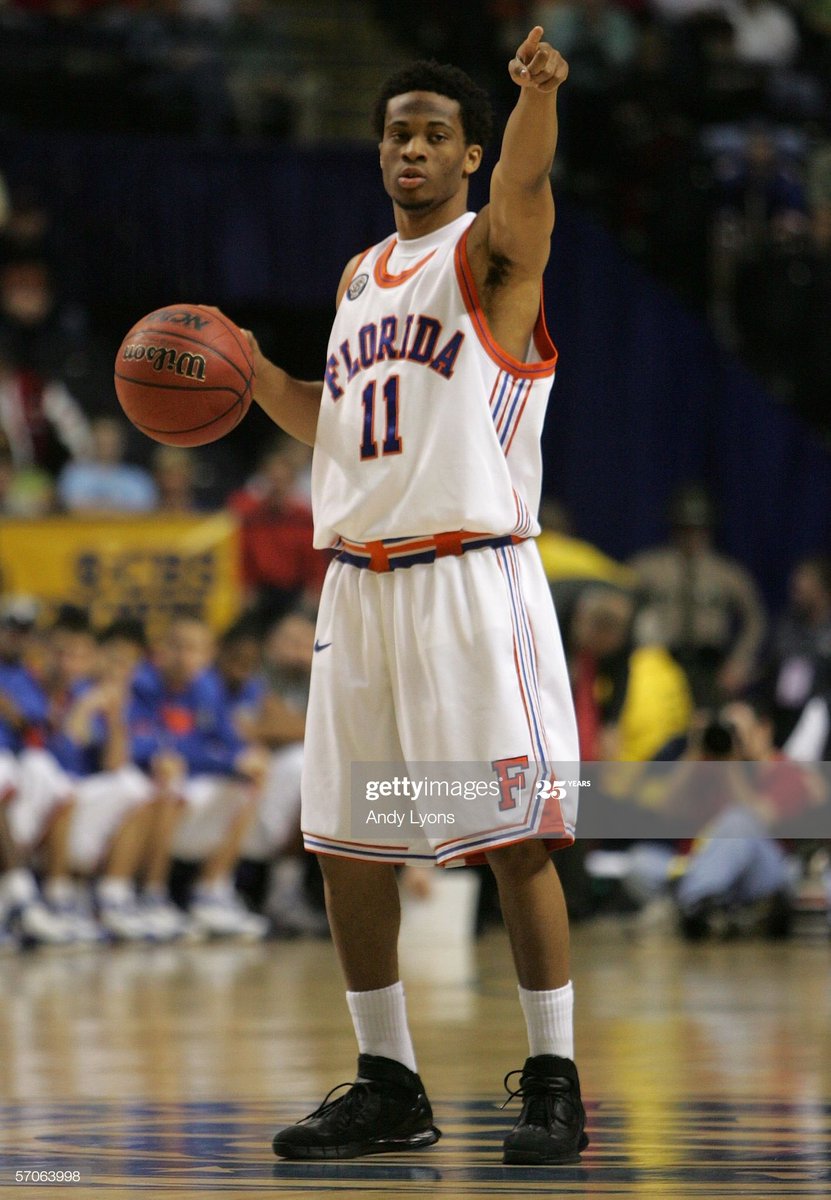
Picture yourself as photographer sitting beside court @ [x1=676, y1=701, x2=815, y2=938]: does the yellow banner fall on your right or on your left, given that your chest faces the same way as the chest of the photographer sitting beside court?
on your right

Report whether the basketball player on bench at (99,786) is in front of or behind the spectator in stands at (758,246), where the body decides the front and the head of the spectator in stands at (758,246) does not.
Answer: in front

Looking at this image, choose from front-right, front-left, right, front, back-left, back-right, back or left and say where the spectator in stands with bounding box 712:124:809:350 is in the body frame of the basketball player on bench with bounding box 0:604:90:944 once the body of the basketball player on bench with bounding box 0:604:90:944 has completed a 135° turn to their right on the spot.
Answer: back-right

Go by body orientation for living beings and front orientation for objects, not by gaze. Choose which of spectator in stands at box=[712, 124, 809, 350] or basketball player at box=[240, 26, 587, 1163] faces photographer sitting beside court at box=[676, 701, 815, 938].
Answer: spectator in stands at box=[712, 124, 809, 350]

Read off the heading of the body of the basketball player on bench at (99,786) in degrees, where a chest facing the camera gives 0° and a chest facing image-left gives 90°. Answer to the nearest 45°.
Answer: approximately 315°

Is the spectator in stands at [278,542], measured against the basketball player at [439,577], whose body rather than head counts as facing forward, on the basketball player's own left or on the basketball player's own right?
on the basketball player's own right

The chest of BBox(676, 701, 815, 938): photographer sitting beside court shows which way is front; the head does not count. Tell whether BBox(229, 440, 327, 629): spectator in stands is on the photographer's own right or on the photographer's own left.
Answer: on the photographer's own right

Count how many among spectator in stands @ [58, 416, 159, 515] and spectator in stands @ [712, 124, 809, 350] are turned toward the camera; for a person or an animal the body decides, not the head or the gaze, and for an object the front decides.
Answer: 2

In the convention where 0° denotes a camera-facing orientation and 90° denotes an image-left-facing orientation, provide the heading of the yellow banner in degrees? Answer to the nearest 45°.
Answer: approximately 0°

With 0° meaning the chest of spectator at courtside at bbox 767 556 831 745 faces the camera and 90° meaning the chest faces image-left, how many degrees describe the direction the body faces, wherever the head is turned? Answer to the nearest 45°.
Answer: approximately 45°

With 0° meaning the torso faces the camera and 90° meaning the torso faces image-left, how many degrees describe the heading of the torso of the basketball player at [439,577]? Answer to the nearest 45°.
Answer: approximately 45°
